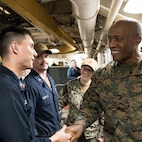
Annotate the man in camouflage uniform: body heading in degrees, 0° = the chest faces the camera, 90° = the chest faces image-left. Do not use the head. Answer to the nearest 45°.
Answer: approximately 45°

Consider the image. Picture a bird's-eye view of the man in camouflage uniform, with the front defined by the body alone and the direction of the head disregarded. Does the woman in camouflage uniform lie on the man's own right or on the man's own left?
on the man's own right
